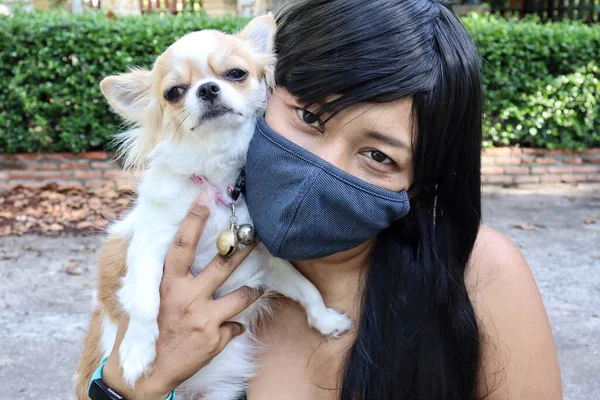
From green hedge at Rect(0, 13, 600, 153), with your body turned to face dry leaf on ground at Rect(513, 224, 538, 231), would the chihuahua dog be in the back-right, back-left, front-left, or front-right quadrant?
front-right

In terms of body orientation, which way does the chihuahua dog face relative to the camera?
toward the camera

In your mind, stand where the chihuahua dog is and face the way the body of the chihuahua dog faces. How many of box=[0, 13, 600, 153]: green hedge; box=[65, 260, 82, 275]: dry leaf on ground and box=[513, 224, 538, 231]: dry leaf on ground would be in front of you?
0

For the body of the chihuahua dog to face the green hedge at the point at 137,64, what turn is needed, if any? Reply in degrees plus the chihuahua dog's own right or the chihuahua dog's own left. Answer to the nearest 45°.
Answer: approximately 180°

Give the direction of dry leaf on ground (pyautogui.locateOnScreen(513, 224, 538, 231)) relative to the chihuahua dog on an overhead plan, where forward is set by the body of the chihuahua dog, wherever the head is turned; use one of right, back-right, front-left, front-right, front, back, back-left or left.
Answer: back-left

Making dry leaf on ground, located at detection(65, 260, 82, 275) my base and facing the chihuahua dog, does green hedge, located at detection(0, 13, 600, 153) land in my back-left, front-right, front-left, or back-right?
back-left

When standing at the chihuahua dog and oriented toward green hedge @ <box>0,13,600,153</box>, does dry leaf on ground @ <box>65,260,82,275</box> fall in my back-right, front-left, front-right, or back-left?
front-left

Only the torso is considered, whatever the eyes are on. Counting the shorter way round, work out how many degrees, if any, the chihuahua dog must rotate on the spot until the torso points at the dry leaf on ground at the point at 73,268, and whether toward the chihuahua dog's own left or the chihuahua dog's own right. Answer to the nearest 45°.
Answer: approximately 180°
